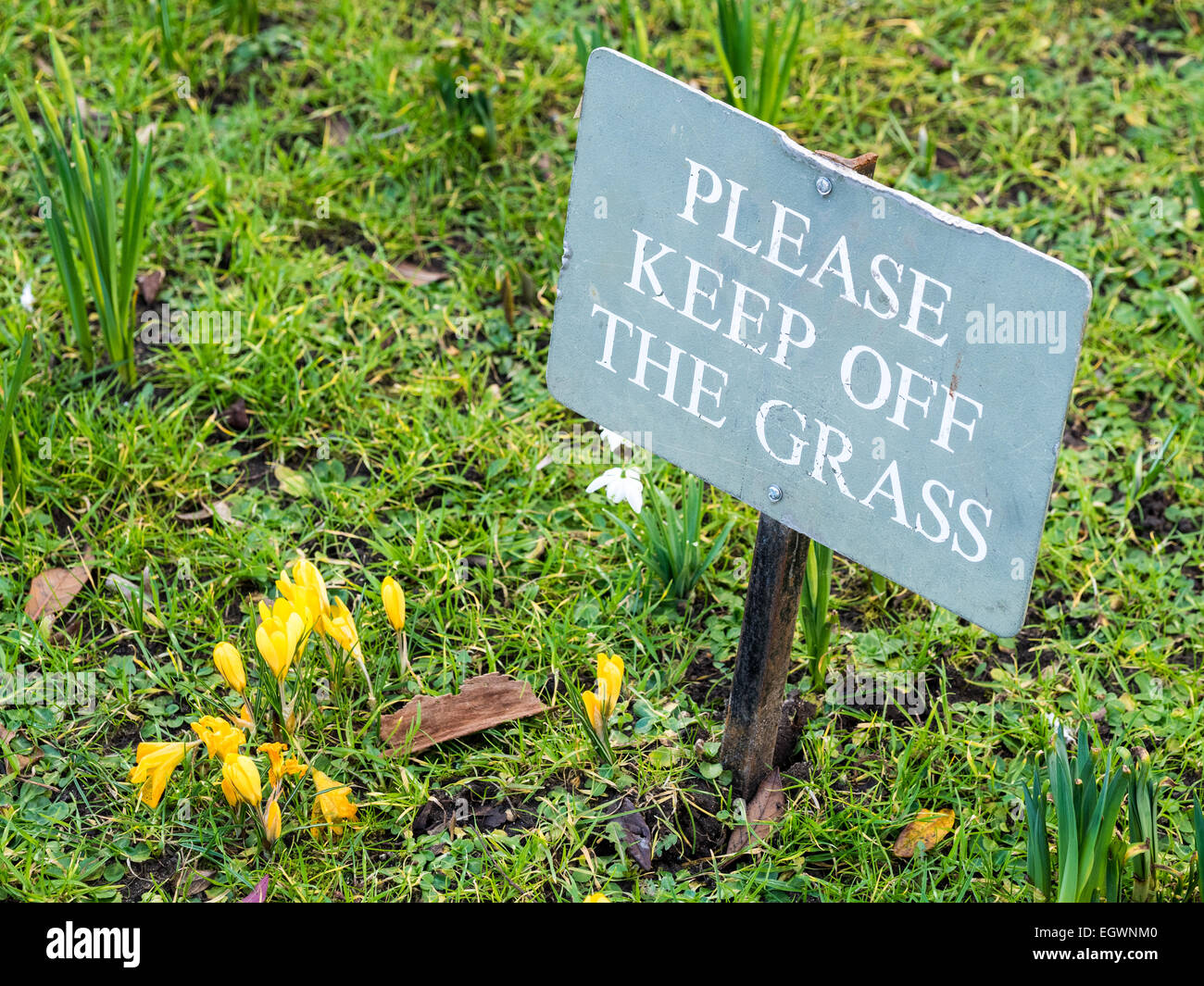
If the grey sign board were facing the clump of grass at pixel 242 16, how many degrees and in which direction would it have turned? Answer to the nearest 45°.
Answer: approximately 90° to its right

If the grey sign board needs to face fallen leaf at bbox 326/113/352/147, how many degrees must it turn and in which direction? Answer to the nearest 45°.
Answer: approximately 90° to its right

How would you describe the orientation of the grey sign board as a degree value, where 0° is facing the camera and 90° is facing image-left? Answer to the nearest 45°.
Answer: approximately 45°

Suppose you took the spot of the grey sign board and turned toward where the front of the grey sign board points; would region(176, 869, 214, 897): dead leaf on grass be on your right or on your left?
on your right

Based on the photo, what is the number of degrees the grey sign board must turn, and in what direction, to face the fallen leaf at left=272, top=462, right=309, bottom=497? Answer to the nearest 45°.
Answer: approximately 90° to its right

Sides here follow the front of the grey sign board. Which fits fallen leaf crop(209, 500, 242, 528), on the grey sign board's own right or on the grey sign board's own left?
on the grey sign board's own right

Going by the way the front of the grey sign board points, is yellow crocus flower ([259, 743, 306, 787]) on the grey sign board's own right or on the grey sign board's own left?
on the grey sign board's own right

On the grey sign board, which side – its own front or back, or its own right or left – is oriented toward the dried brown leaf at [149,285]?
right

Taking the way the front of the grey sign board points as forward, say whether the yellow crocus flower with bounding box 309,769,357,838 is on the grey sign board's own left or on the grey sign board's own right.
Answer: on the grey sign board's own right

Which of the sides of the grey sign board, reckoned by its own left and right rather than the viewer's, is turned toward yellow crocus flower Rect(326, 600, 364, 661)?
right

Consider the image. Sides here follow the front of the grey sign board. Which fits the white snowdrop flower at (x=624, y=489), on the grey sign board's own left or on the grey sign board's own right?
on the grey sign board's own right

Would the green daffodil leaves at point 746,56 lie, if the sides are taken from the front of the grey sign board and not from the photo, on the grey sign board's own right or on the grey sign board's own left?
on the grey sign board's own right
